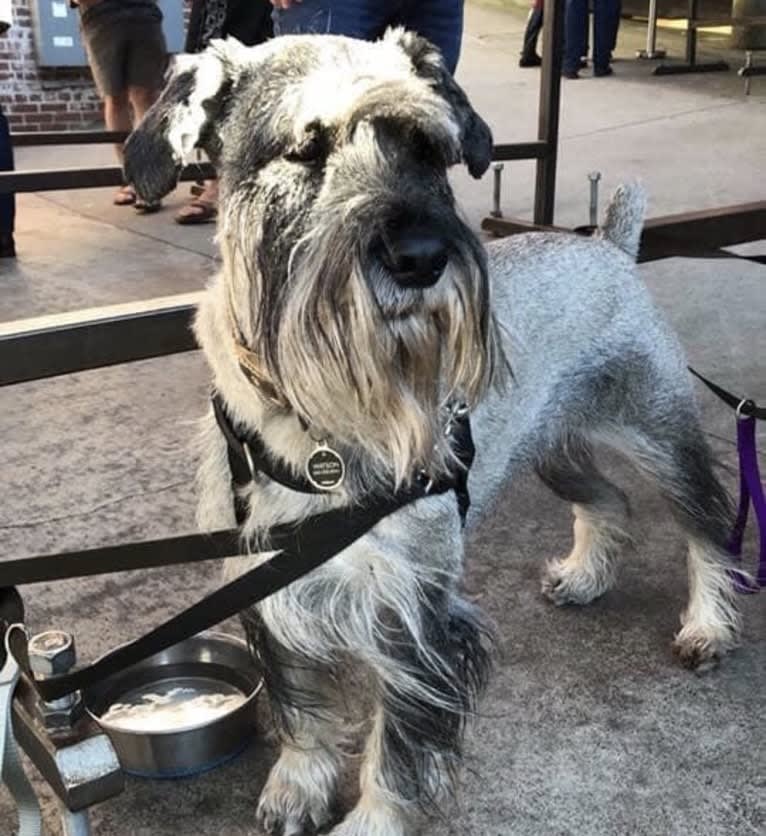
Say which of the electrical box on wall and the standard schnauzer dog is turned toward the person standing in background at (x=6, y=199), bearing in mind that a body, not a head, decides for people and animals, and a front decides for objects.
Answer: the electrical box on wall

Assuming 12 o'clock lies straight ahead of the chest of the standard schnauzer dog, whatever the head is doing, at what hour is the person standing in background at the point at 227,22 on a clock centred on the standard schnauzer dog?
The person standing in background is roughly at 4 o'clock from the standard schnauzer dog.

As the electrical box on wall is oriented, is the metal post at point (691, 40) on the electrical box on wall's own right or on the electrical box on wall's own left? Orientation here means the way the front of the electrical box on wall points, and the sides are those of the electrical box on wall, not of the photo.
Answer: on the electrical box on wall's own left

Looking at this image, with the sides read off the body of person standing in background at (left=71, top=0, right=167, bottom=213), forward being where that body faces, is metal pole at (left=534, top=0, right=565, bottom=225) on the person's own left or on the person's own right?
on the person's own left

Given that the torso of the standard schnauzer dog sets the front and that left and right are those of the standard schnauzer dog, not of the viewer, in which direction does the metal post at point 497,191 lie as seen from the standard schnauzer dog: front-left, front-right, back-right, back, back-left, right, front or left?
back-right

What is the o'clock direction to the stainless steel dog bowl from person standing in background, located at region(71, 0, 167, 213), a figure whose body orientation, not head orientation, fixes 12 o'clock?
The stainless steel dog bowl is roughly at 12 o'clock from the person standing in background.

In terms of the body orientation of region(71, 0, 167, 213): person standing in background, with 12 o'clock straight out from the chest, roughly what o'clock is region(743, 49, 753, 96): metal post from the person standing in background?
The metal post is roughly at 8 o'clock from the person standing in background.

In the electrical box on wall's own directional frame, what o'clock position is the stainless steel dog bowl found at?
The stainless steel dog bowl is roughly at 12 o'clock from the electrical box on wall.

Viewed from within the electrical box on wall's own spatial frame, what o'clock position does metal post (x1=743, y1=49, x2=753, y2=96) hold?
The metal post is roughly at 9 o'clock from the electrical box on wall.

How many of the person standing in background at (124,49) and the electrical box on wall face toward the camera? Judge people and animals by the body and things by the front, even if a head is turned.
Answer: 2

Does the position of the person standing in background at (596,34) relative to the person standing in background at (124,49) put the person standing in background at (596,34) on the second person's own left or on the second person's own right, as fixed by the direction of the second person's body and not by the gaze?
on the second person's own left
